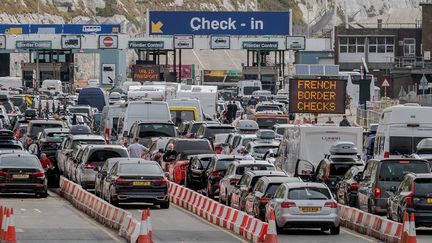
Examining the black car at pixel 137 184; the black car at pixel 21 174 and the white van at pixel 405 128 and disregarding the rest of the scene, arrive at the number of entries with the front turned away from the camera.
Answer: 3

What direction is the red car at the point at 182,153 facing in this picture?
away from the camera

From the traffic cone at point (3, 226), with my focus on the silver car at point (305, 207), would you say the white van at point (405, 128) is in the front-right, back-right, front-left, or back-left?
front-left

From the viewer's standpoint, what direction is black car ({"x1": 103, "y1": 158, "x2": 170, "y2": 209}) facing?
away from the camera

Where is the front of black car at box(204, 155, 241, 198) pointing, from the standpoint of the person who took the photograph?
facing away from the viewer

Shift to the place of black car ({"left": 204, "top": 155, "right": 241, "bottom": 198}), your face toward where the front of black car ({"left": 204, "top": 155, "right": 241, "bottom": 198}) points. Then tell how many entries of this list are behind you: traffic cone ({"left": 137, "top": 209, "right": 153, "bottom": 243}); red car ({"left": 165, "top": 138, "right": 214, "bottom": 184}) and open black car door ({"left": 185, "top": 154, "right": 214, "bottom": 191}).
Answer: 1

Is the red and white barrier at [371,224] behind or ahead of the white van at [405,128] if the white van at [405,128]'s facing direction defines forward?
behind

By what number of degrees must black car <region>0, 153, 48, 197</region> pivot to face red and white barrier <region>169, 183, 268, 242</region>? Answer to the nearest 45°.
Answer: approximately 135° to its right

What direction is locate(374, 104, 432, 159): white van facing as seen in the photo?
away from the camera

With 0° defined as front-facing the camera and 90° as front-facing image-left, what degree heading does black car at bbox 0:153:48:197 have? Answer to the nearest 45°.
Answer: approximately 180°
